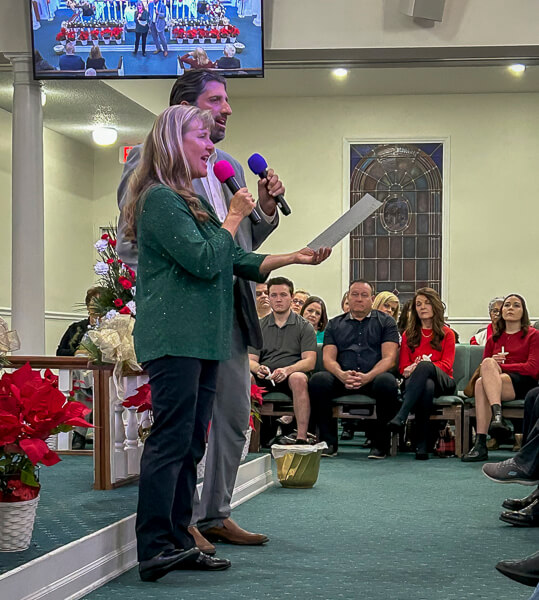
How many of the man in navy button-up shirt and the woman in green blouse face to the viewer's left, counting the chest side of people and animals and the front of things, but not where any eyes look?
0

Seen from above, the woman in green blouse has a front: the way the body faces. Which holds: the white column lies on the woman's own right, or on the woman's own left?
on the woman's own left

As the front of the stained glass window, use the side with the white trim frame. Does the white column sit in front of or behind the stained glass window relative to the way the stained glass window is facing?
in front

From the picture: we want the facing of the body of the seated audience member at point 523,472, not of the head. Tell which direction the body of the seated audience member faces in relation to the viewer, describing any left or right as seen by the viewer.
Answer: facing to the left of the viewer

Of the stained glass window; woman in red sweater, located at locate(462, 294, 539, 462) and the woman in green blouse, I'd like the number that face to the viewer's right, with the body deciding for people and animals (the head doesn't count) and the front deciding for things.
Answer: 1

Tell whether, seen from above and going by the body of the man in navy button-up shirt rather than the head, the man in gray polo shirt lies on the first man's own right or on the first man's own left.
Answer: on the first man's own right

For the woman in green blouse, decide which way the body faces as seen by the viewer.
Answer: to the viewer's right

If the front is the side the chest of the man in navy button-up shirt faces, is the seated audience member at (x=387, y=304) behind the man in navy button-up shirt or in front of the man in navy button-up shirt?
behind

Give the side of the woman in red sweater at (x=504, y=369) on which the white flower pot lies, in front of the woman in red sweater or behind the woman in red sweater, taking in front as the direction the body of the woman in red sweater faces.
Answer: in front

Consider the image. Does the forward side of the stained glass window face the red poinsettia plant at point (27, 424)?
yes
